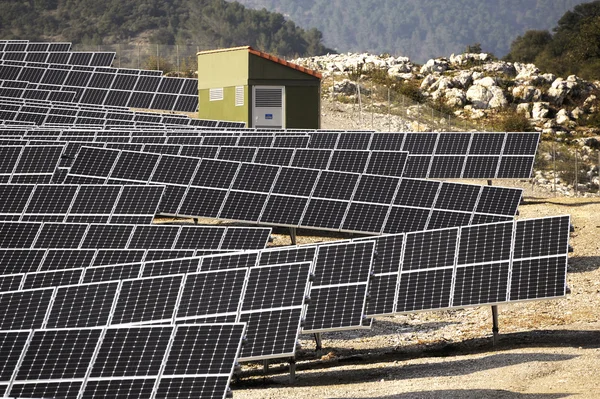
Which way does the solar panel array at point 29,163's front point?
toward the camera

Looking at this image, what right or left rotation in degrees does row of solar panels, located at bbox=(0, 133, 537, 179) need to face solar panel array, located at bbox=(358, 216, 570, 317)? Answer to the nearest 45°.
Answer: approximately 45° to its left

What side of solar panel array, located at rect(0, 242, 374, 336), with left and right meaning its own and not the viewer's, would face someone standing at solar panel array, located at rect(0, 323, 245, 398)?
front

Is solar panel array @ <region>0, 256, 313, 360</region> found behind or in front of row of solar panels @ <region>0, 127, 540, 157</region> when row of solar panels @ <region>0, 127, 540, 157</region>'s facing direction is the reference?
in front

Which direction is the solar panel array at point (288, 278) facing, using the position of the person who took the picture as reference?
facing the viewer and to the left of the viewer

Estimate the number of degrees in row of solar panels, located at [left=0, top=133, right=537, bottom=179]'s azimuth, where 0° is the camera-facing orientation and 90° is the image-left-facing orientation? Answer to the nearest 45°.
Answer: approximately 45°

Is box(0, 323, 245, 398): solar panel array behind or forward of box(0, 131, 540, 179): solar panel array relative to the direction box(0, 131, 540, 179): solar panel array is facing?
forward

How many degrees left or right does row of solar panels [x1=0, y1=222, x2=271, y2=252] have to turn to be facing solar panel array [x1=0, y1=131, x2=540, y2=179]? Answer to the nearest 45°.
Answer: approximately 135° to its left

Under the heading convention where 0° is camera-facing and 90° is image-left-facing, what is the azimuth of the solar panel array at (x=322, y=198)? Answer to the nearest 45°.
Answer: approximately 45°

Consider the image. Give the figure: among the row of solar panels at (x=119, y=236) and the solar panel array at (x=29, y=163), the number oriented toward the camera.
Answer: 2

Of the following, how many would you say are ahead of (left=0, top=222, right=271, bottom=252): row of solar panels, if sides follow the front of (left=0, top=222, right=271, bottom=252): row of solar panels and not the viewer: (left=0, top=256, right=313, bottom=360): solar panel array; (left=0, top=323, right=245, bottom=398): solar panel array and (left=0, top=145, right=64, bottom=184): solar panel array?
2

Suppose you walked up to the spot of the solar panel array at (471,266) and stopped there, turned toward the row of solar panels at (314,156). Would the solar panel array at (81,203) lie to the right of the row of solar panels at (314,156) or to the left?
left

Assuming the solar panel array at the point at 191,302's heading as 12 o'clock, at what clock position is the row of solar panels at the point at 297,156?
The row of solar panels is roughly at 5 o'clock from the solar panel array.

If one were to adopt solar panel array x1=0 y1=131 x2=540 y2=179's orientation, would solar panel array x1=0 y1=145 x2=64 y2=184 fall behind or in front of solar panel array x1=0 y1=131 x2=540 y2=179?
in front
